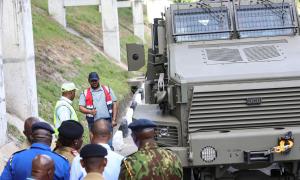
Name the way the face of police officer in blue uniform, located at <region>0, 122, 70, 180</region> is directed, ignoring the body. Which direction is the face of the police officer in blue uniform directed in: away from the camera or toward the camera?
away from the camera

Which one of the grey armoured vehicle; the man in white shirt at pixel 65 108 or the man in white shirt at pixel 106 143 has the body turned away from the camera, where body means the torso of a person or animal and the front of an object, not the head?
the man in white shirt at pixel 106 143

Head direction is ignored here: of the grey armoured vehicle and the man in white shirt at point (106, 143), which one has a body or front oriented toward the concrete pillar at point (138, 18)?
the man in white shirt

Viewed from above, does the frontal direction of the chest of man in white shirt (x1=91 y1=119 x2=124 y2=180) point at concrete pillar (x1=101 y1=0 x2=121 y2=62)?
yes

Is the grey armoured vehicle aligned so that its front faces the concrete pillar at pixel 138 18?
no

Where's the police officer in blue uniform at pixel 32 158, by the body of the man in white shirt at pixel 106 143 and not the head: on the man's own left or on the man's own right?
on the man's own left

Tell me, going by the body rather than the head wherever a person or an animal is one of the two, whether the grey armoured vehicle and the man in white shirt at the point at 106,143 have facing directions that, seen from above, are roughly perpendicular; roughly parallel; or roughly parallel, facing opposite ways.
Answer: roughly parallel, facing opposite ways

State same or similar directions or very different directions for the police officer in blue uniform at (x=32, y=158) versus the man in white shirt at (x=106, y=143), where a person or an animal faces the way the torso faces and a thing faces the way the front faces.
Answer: same or similar directions

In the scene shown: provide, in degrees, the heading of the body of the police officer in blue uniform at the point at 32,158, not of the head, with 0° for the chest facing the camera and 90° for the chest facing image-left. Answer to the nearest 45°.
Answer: approximately 180°

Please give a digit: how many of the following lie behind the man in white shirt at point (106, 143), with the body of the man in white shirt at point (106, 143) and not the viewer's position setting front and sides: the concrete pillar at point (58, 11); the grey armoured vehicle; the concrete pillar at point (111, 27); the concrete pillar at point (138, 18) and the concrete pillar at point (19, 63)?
0

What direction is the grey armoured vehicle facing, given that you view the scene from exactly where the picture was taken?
facing the viewer

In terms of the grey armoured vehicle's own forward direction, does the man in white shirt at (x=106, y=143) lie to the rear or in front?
in front

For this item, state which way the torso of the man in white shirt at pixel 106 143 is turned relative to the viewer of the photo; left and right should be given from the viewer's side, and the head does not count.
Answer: facing away from the viewer

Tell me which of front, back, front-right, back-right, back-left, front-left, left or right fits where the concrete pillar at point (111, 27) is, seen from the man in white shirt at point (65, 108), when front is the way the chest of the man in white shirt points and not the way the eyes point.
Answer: left

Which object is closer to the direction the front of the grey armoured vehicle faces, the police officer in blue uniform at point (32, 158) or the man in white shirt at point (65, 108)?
the police officer in blue uniform

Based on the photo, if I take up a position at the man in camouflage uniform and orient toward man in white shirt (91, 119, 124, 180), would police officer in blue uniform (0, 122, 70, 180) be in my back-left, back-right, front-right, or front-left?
front-left
